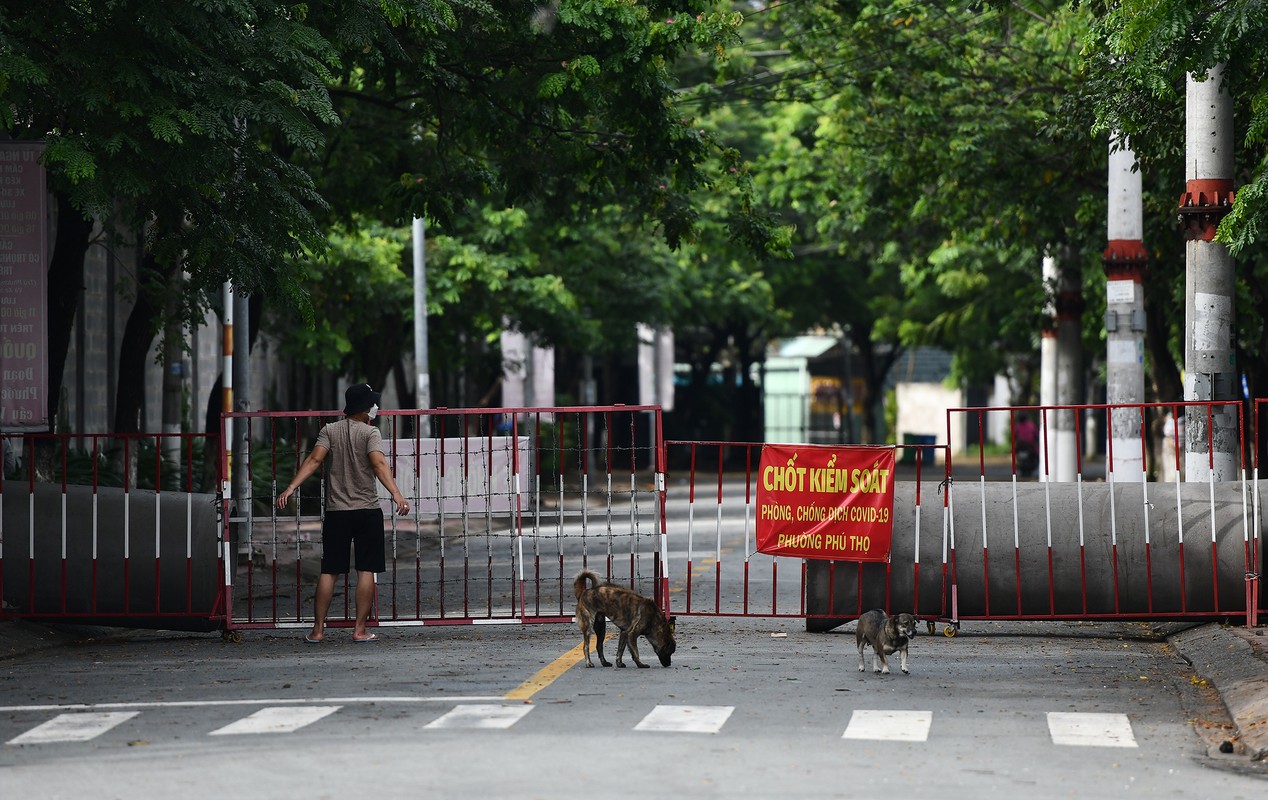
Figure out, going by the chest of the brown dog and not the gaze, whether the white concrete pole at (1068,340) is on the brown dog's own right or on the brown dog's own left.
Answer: on the brown dog's own left

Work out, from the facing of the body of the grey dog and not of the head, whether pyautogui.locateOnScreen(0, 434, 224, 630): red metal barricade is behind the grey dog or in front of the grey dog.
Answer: behind

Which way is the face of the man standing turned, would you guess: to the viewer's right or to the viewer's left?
to the viewer's right

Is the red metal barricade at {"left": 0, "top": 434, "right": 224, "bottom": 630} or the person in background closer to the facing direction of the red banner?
the red metal barricade

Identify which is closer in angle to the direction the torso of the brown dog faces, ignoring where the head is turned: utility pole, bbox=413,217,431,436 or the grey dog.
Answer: the grey dog

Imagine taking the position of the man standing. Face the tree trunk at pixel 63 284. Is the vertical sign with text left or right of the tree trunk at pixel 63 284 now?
left

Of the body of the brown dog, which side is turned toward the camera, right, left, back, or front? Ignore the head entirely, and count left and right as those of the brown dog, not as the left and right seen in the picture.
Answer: right

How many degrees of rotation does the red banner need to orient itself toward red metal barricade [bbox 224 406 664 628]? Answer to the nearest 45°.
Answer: approximately 90° to its right

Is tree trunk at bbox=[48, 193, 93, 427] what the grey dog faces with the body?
no

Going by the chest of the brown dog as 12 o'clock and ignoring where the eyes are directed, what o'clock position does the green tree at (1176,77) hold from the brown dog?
The green tree is roughly at 10 o'clock from the brown dog.

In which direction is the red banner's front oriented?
toward the camera

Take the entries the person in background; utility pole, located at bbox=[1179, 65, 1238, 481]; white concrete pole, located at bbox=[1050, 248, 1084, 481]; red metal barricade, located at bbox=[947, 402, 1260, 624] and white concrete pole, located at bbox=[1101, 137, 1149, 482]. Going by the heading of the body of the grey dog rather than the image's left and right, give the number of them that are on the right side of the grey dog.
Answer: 0

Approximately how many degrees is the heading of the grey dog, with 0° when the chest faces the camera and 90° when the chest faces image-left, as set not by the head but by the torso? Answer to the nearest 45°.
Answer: approximately 315°

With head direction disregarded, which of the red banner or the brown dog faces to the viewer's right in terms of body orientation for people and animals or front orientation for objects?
the brown dog

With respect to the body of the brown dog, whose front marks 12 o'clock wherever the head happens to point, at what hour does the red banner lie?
The red banner is roughly at 10 o'clock from the brown dog.

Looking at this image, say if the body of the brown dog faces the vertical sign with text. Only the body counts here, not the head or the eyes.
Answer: no

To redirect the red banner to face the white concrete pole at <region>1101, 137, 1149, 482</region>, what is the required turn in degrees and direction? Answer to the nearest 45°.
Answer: approximately 135° to its left

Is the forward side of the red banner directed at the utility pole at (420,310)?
no

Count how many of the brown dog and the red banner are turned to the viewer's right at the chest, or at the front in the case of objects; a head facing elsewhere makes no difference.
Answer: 1
